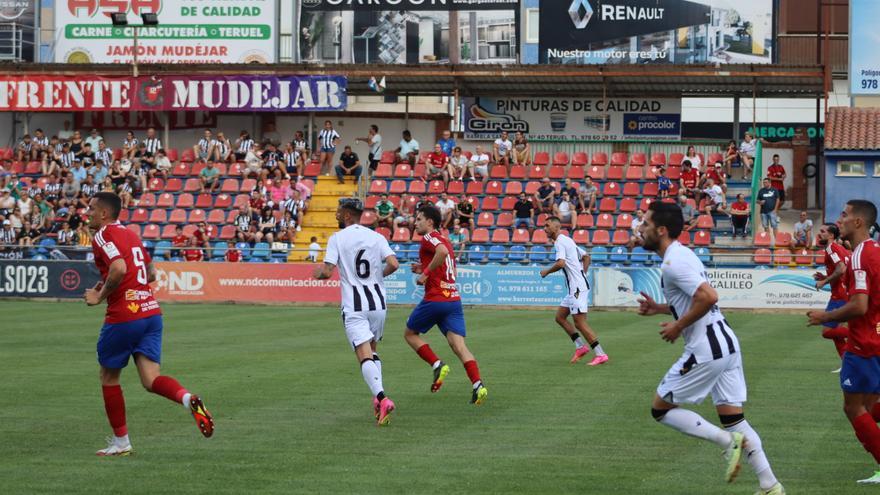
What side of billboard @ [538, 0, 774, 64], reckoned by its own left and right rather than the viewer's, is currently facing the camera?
front

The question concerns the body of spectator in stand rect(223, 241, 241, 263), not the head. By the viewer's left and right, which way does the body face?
facing the viewer

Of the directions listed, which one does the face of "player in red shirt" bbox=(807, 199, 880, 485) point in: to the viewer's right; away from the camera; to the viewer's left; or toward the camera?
to the viewer's left

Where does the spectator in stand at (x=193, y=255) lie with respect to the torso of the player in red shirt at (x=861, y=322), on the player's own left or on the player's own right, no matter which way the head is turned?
on the player's own right

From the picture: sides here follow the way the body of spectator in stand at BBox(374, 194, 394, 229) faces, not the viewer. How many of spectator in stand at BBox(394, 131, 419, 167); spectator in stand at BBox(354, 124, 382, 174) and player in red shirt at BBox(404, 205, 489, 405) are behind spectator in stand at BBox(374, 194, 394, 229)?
2

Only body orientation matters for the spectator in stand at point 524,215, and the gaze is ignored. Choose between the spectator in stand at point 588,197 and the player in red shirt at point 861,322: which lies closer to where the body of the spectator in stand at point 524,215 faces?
the player in red shirt

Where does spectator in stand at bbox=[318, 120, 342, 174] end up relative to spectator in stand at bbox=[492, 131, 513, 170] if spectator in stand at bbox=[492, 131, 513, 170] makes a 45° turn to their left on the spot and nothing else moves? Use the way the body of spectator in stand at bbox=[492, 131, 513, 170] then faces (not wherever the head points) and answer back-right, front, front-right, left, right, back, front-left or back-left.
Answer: back-right

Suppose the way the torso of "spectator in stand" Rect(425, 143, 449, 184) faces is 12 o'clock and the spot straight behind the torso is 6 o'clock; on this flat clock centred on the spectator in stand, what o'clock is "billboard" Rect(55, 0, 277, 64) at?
The billboard is roughly at 4 o'clock from the spectator in stand.

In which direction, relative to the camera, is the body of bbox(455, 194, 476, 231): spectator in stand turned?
toward the camera

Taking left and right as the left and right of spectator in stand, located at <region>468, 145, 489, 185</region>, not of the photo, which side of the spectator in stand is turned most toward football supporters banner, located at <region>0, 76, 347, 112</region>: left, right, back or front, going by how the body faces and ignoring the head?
right

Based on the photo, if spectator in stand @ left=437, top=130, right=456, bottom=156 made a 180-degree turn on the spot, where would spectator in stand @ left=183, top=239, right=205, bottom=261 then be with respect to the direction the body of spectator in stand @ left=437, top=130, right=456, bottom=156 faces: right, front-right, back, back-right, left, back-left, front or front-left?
back-left

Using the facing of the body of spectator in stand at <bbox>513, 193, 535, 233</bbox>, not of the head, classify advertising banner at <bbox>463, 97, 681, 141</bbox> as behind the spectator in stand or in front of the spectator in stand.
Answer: behind

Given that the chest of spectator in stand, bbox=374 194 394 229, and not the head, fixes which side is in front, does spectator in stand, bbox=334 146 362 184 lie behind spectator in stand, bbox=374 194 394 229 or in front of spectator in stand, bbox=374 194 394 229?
behind

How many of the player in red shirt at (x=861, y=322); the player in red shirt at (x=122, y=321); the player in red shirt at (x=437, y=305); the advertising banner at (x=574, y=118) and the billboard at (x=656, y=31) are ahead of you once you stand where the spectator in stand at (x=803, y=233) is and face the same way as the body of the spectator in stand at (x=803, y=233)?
3

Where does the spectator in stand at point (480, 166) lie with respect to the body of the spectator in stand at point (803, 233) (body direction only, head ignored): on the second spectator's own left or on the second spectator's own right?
on the second spectator's own right
